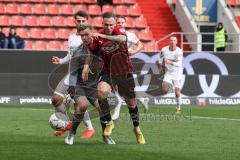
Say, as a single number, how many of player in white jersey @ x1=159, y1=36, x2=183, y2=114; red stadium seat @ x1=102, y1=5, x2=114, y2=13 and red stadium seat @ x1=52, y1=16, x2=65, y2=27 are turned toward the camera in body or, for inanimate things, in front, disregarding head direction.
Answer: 3

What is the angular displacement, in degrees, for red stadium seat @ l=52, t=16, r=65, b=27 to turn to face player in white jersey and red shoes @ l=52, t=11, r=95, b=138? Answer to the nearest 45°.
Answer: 0° — it already faces them

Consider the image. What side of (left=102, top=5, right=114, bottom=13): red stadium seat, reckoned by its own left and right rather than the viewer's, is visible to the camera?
front

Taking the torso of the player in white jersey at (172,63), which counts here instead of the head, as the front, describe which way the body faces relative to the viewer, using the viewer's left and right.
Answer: facing the viewer

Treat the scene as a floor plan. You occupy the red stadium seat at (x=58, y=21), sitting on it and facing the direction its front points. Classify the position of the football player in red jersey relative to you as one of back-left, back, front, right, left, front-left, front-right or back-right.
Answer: front

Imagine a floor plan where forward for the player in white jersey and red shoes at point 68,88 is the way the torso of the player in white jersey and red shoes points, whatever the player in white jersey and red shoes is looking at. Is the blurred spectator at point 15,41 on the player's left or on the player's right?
on the player's right

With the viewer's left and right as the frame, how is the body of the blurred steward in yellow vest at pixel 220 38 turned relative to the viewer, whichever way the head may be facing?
facing the viewer and to the left of the viewer
